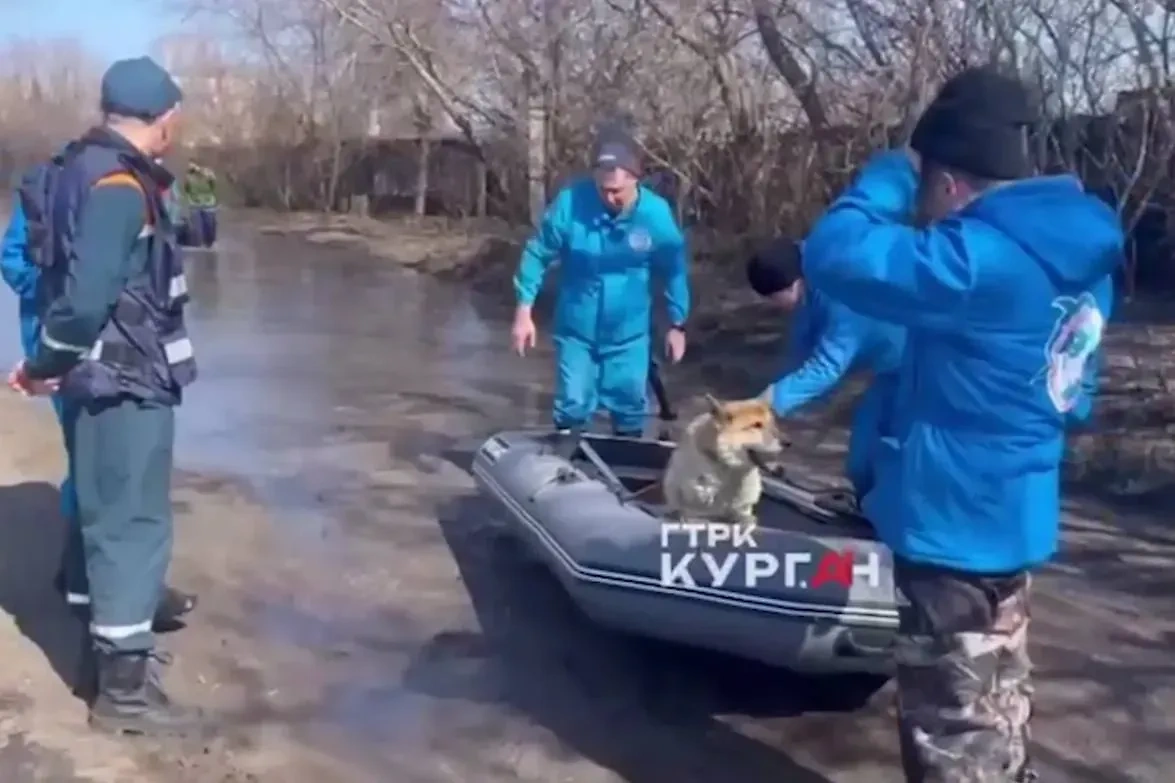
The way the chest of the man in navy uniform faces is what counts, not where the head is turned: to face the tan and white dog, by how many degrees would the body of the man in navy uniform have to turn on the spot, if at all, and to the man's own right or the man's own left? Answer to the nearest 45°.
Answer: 0° — they already face it

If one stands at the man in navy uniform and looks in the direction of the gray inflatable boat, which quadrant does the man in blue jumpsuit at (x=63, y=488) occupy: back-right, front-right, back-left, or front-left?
back-left

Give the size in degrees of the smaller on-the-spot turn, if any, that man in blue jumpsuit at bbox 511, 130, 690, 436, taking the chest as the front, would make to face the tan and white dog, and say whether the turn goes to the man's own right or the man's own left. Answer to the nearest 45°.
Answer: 0° — they already face it

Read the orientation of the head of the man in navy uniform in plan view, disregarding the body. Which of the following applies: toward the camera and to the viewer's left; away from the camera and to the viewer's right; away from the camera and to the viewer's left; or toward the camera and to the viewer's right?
away from the camera and to the viewer's right

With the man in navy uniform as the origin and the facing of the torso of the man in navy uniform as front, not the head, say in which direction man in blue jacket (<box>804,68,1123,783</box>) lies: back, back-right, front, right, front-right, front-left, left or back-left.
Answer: front-right

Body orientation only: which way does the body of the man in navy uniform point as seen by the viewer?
to the viewer's right
